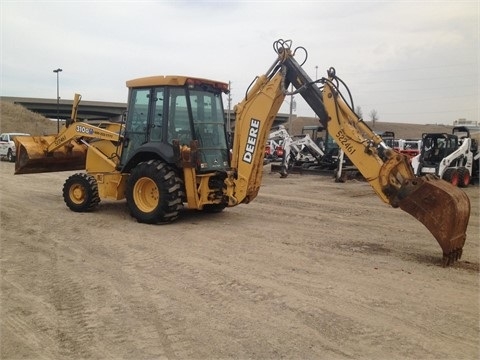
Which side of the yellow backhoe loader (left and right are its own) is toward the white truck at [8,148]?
front

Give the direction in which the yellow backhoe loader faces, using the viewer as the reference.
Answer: facing away from the viewer and to the left of the viewer
